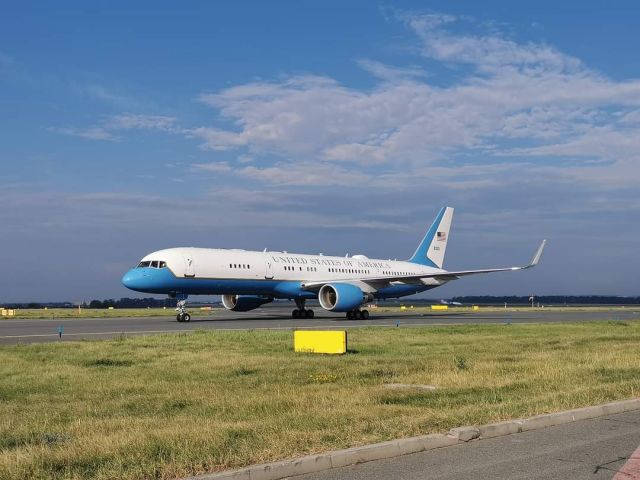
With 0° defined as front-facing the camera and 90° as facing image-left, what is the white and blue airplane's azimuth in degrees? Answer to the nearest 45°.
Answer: approximately 45°

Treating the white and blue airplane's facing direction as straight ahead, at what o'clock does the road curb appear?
The road curb is roughly at 10 o'clock from the white and blue airplane.
